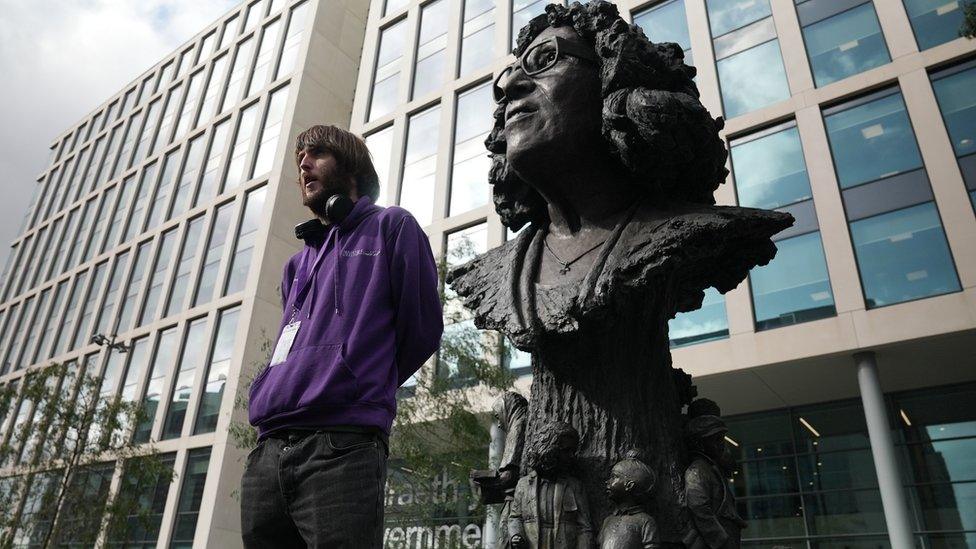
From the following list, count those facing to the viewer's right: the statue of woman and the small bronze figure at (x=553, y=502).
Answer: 0

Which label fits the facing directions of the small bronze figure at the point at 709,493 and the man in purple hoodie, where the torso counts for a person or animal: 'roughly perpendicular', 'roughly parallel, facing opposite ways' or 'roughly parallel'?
roughly perpendicular

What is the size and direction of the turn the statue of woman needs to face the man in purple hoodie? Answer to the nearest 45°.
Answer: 0° — it already faces them

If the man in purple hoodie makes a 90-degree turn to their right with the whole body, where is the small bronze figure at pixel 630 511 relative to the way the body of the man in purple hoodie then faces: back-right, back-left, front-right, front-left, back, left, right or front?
back-right

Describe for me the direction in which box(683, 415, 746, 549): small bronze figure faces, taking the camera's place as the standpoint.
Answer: facing to the right of the viewer

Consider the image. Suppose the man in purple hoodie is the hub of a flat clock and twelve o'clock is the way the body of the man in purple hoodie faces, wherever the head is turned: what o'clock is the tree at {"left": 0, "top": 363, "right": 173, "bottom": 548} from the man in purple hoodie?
The tree is roughly at 4 o'clock from the man in purple hoodie.
